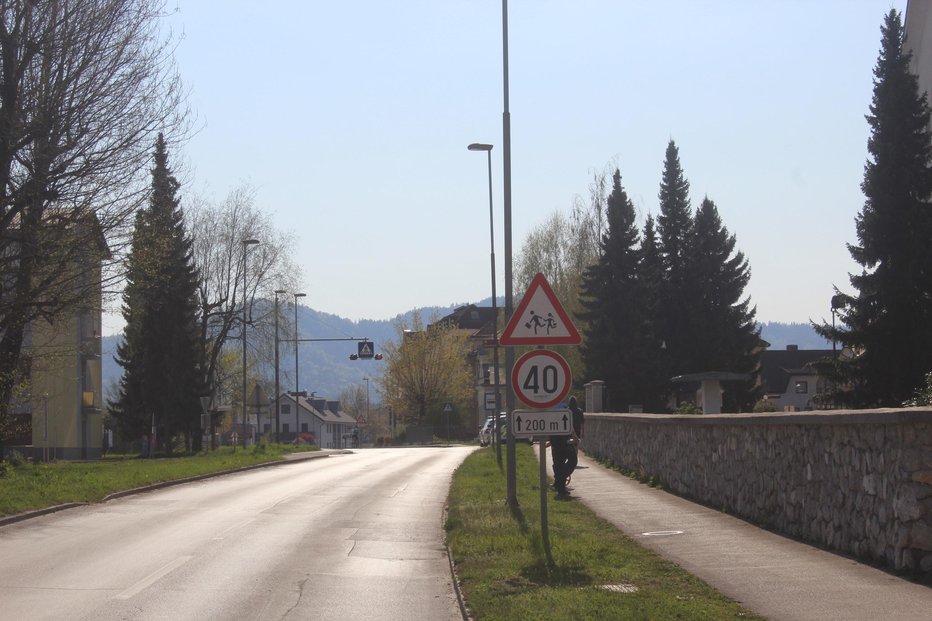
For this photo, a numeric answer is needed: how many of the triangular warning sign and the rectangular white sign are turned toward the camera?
2

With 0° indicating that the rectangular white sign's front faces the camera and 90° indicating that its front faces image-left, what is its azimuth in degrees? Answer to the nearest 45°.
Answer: approximately 0°

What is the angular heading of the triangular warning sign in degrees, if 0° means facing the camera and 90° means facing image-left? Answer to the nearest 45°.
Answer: approximately 0°

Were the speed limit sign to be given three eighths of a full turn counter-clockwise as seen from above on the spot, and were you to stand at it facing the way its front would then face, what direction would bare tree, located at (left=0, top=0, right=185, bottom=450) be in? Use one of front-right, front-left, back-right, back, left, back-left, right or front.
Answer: left

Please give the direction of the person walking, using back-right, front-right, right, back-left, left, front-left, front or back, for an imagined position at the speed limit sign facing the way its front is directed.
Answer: back
